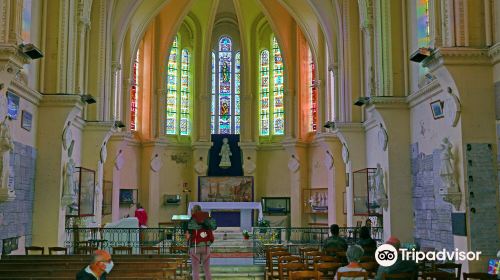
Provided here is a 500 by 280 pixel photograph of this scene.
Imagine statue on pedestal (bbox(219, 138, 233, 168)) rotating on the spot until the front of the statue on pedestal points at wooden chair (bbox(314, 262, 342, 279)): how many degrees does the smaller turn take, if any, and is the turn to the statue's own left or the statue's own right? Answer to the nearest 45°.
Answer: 0° — it already faces it

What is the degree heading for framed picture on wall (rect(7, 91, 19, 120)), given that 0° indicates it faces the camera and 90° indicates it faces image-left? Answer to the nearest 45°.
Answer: approximately 315°

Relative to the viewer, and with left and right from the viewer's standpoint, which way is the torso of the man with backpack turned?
facing away from the viewer

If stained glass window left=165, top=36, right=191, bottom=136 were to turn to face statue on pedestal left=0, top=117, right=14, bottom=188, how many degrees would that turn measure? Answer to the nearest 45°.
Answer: approximately 45° to its right

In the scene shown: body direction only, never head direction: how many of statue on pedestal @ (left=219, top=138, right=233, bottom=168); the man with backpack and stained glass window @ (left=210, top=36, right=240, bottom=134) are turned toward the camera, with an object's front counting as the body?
2

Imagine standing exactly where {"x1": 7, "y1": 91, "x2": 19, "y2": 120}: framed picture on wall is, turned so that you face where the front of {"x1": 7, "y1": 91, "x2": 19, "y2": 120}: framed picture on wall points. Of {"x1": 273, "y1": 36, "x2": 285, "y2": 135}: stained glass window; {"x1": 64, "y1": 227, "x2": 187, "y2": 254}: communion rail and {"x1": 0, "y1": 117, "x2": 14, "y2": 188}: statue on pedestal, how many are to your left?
2

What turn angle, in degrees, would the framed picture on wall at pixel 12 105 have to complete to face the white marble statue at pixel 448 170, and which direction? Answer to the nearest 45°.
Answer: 0° — it already faces it

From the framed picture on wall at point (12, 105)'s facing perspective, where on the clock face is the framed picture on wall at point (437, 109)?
the framed picture on wall at point (437, 109) is roughly at 11 o'clock from the framed picture on wall at point (12, 105).

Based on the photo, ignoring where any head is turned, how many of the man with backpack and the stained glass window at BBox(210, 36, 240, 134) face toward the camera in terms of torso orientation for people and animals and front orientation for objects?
1
